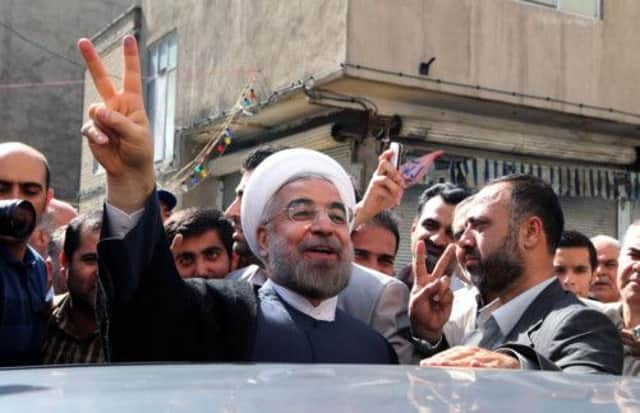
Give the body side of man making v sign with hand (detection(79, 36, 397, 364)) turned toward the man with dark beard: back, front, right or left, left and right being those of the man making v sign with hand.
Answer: left

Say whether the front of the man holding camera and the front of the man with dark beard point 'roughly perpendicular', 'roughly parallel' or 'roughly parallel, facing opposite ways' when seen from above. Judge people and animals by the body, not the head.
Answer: roughly perpendicular

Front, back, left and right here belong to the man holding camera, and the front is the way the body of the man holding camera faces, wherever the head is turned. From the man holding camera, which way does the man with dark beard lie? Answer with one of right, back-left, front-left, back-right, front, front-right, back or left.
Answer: left

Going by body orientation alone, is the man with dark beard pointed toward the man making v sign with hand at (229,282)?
yes

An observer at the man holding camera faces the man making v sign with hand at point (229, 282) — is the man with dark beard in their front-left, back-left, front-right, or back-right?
front-left

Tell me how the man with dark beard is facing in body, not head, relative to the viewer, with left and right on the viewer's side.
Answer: facing the viewer and to the left of the viewer

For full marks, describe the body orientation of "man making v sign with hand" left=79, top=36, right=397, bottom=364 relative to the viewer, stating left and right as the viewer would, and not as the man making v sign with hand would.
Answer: facing the viewer and to the right of the viewer

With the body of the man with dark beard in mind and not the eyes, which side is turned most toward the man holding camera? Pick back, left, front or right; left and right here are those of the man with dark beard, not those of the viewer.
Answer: front

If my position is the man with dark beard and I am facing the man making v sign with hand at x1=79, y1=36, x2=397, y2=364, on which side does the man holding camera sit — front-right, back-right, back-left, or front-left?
front-right

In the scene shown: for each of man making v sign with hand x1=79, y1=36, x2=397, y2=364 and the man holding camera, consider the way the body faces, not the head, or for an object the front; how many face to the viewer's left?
0

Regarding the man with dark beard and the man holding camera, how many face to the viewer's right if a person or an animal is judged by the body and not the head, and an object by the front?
0

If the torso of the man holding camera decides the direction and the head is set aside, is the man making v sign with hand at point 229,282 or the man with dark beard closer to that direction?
the man making v sign with hand
